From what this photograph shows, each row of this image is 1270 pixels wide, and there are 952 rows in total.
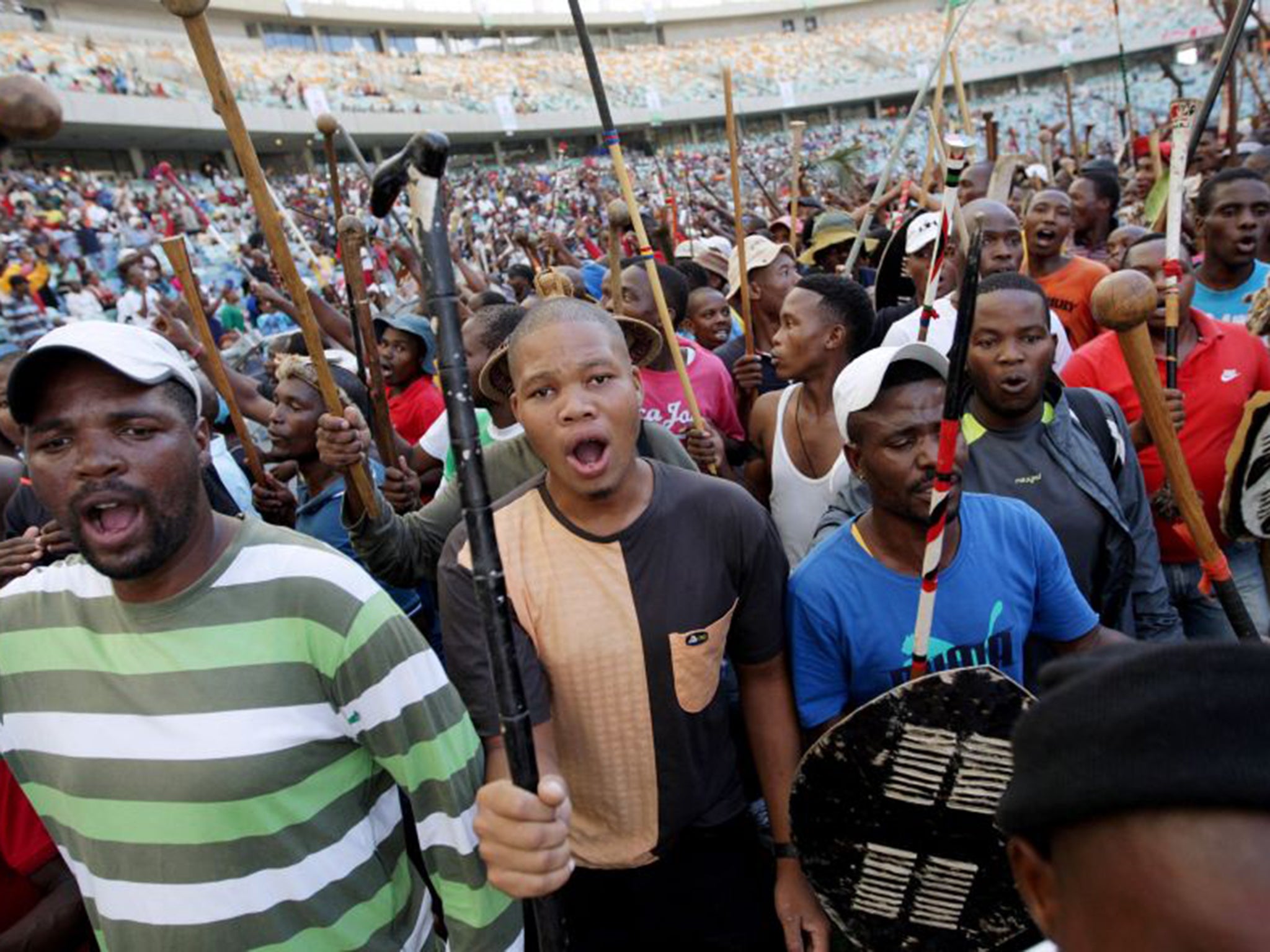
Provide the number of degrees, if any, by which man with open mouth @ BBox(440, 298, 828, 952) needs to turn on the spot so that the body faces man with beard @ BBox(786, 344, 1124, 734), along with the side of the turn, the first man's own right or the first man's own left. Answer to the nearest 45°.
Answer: approximately 90° to the first man's own left

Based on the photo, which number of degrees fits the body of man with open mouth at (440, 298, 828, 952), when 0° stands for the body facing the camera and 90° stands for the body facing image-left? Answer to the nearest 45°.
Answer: approximately 0°

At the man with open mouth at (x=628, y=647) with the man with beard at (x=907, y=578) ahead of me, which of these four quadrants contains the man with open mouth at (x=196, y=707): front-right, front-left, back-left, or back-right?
back-right

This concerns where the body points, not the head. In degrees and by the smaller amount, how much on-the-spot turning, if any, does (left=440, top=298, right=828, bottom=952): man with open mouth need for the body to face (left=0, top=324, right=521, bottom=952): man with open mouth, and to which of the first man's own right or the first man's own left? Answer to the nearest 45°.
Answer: approximately 45° to the first man's own right
